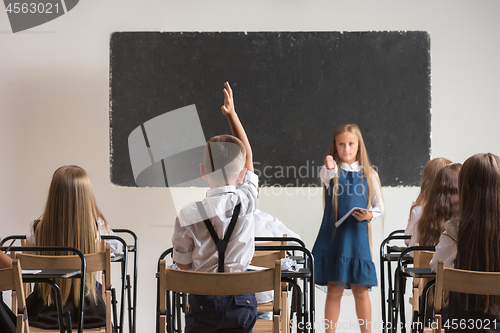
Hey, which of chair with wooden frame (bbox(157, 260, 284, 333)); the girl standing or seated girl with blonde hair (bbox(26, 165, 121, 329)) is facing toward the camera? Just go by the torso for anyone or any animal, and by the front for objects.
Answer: the girl standing

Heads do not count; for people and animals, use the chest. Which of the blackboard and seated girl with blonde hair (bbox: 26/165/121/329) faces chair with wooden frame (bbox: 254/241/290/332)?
the blackboard

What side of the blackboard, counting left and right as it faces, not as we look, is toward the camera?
front

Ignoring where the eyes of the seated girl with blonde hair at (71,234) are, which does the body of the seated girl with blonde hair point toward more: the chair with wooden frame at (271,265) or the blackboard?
the blackboard

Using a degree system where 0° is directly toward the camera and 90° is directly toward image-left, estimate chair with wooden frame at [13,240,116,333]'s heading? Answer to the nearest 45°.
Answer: approximately 180°

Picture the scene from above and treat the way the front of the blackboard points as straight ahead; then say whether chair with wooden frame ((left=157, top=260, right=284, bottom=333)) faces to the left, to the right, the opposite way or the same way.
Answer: the opposite way

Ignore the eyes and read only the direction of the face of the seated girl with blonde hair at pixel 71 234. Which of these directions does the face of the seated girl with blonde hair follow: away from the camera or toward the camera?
away from the camera

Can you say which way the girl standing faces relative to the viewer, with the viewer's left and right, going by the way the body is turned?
facing the viewer

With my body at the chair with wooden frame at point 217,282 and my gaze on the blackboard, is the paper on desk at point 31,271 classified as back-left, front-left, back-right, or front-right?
front-left

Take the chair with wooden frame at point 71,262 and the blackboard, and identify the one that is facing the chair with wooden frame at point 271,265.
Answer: the blackboard

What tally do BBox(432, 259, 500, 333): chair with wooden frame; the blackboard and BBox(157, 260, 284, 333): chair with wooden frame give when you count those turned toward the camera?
1

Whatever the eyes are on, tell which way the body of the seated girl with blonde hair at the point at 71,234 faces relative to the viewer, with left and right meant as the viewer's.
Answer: facing away from the viewer

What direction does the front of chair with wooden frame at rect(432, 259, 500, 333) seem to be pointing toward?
away from the camera

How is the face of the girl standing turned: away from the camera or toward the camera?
toward the camera

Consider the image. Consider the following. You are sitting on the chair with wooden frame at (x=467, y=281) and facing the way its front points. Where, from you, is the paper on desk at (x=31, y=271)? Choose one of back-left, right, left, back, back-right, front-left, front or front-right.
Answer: left

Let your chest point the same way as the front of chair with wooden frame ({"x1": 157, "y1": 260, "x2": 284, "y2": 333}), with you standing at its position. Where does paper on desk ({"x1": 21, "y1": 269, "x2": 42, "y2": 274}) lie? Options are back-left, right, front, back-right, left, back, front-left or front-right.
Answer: front-left

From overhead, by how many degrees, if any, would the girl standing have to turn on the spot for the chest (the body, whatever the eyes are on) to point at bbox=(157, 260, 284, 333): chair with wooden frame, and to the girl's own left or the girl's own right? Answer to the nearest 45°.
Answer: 0° — they already face it
